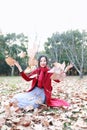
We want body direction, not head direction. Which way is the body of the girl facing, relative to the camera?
toward the camera

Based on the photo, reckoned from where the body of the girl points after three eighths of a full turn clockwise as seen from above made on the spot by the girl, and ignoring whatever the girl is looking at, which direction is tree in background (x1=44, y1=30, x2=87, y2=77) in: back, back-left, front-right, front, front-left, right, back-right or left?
front-right

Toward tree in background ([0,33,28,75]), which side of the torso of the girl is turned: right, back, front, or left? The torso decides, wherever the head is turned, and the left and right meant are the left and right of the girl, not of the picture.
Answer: back
